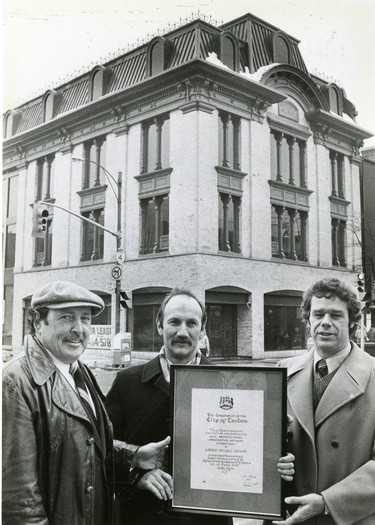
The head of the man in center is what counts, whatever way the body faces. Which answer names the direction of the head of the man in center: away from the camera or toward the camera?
toward the camera

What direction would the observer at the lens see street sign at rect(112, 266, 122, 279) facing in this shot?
facing the viewer

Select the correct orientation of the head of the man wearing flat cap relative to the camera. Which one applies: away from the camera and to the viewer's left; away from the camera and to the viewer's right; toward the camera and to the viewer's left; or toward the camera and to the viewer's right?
toward the camera and to the viewer's right

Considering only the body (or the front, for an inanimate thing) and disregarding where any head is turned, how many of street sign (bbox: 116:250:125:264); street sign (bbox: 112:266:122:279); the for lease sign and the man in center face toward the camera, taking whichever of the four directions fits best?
4

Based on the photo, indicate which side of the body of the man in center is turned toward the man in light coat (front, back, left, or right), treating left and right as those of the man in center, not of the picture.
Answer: left

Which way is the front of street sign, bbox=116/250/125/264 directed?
toward the camera

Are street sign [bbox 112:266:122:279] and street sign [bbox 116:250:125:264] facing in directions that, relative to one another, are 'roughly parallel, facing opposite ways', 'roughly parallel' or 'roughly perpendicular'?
roughly parallel

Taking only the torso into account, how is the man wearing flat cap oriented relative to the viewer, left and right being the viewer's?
facing the viewer and to the right of the viewer

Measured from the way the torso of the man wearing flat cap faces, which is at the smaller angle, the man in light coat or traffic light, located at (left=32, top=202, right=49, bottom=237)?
the man in light coat

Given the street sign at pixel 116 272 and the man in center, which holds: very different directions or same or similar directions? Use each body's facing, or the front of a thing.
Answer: same or similar directions

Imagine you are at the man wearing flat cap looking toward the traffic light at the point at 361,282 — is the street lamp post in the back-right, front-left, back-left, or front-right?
front-left

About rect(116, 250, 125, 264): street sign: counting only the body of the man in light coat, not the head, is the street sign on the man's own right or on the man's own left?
on the man's own right

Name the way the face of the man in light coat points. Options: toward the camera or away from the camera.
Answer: toward the camera

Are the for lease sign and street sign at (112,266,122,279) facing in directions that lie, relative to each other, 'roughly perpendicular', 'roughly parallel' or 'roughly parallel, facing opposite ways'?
roughly parallel

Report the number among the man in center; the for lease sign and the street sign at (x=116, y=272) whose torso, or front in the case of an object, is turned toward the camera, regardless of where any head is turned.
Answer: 3

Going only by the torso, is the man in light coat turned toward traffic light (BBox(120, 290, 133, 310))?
no
